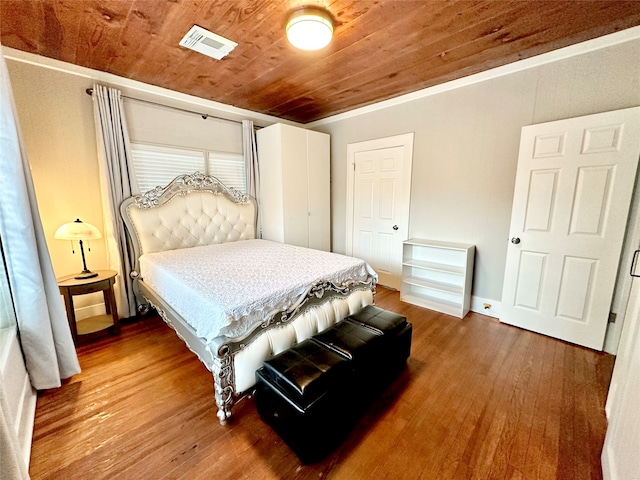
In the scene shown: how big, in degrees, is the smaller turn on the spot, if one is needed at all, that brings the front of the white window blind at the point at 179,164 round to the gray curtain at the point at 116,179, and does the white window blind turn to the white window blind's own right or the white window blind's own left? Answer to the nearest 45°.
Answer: approximately 90° to the white window blind's own right

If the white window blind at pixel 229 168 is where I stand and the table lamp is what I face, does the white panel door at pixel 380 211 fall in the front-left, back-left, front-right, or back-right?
back-left

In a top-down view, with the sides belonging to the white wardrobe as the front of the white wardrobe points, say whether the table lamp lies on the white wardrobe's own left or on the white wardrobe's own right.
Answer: on the white wardrobe's own right

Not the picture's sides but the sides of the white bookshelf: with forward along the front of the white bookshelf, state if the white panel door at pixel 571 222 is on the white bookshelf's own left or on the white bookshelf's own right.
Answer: on the white bookshelf's own left

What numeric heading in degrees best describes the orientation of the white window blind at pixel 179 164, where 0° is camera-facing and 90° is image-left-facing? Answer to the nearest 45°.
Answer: approximately 315°
